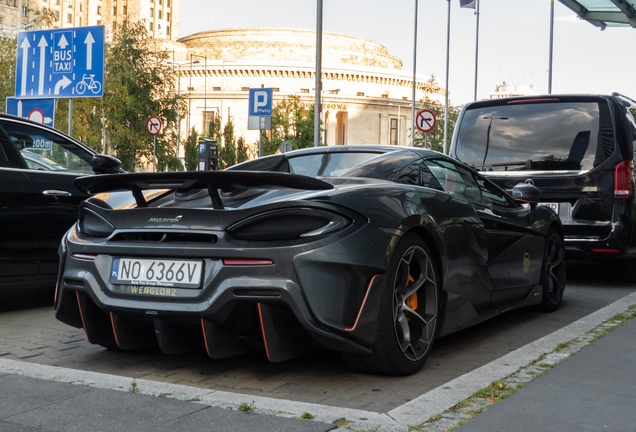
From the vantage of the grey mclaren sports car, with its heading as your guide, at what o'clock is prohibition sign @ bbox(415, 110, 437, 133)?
The prohibition sign is roughly at 11 o'clock from the grey mclaren sports car.

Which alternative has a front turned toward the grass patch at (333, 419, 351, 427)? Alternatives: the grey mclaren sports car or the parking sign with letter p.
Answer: the parking sign with letter p

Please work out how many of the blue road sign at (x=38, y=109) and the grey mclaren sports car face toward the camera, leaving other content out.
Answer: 1

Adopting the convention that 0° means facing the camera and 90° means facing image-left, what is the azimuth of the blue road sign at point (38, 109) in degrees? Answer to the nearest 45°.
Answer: approximately 0°

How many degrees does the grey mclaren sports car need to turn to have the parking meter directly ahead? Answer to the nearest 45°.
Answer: approximately 45° to its left

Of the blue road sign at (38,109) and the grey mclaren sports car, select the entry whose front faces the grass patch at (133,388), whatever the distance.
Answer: the blue road sign

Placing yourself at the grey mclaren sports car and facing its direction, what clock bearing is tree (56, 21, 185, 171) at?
The tree is roughly at 10 o'clock from the grey mclaren sports car.

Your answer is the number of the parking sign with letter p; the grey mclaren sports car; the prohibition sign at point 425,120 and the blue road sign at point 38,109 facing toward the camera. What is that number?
3

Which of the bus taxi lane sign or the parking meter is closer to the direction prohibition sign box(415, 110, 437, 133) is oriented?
the bus taxi lane sign

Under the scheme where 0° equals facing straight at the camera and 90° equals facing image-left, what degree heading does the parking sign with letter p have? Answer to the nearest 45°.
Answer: approximately 0°

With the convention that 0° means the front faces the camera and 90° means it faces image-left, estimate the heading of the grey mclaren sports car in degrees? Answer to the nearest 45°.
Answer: approximately 225°

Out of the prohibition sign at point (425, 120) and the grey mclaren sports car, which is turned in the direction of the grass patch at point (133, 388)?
the prohibition sign

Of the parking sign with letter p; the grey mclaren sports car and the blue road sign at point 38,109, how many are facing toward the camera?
2
